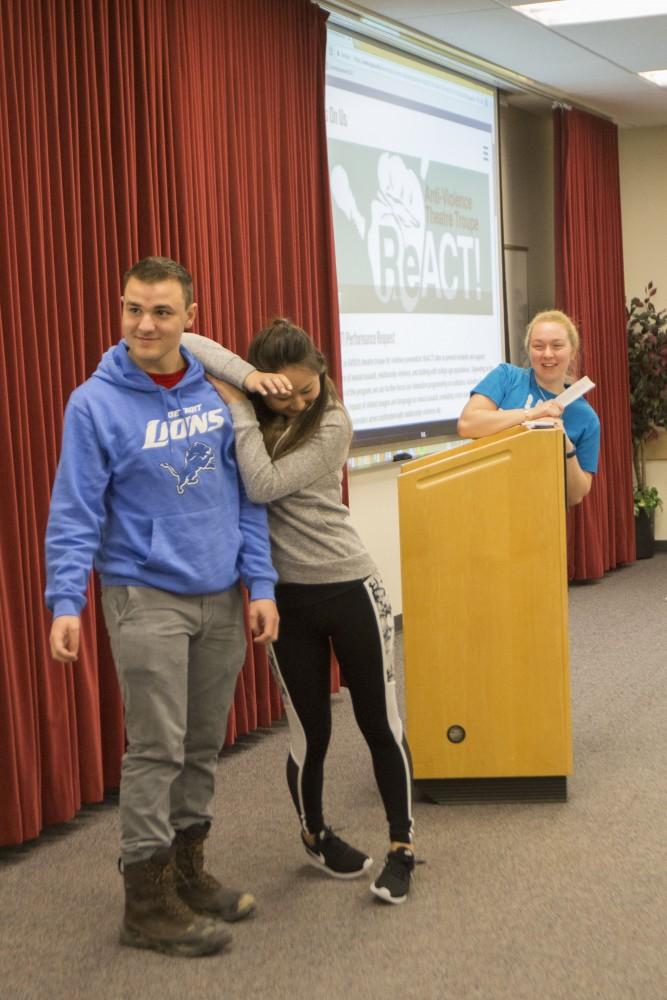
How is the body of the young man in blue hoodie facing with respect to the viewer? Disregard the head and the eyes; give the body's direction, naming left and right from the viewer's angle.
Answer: facing the viewer and to the right of the viewer

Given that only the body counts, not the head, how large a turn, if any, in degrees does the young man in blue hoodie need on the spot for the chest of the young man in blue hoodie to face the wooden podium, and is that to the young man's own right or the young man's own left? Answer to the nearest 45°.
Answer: approximately 90° to the young man's own left

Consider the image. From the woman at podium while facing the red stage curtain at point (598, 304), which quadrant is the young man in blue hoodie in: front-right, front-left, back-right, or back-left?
back-left

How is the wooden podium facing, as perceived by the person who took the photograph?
facing to the right of the viewer

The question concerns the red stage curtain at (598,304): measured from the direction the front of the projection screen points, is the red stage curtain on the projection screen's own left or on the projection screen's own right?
on the projection screen's own left

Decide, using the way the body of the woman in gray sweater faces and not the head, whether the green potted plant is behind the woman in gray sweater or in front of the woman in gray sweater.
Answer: behind

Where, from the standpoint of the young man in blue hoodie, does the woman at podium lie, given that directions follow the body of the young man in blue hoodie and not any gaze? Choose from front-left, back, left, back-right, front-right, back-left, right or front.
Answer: left
